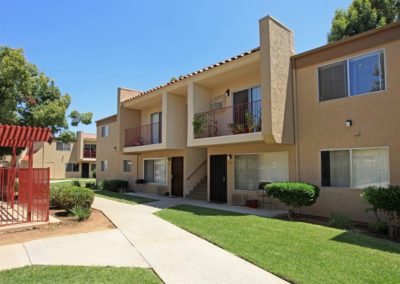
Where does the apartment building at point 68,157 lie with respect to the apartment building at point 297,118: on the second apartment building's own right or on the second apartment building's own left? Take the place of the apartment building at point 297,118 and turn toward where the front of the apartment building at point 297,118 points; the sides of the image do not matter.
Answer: on the second apartment building's own right

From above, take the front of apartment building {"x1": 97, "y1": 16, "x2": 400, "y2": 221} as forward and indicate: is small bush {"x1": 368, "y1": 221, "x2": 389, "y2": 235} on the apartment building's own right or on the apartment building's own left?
on the apartment building's own left

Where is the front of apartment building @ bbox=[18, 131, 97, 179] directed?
toward the camera

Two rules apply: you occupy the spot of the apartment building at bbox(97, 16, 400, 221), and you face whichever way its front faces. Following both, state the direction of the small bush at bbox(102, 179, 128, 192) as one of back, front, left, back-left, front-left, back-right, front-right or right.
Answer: right

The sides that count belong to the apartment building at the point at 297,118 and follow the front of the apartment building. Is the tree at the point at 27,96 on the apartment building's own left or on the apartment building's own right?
on the apartment building's own right

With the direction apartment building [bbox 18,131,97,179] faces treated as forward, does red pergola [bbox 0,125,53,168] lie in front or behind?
in front

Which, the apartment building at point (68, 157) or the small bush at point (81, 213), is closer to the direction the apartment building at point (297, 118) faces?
the small bush

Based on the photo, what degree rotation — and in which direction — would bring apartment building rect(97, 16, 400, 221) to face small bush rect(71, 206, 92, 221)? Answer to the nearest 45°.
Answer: approximately 45° to its right

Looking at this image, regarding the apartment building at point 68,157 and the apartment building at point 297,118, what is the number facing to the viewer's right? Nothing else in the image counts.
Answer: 0
